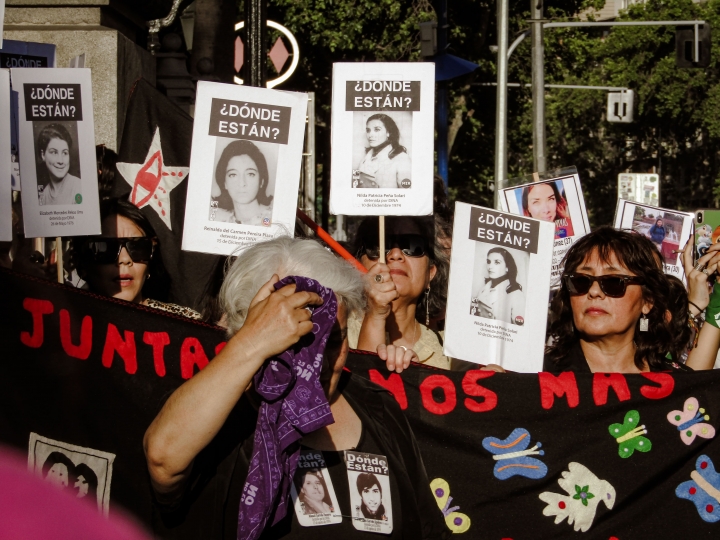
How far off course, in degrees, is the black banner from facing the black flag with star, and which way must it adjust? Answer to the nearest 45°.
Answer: approximately 135° to its right

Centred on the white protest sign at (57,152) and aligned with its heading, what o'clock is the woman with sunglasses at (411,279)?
The woman with sunglasses is roughly at 9 o'clock from the white protest sign.

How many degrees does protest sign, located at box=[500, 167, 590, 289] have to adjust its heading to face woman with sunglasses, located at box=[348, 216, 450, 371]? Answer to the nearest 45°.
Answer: approximately 45° to its right

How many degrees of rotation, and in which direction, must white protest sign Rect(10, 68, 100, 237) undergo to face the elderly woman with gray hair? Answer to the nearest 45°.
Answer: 0° — it already faces them

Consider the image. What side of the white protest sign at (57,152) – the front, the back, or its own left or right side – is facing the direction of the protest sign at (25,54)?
back

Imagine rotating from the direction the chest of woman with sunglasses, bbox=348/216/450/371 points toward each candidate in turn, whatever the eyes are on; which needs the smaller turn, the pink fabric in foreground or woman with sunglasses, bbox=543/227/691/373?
the pink fabric in foreground

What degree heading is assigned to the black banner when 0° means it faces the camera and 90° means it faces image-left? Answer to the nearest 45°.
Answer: approximately 0°

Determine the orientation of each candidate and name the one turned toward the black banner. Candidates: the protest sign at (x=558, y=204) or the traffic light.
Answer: the protest sign
